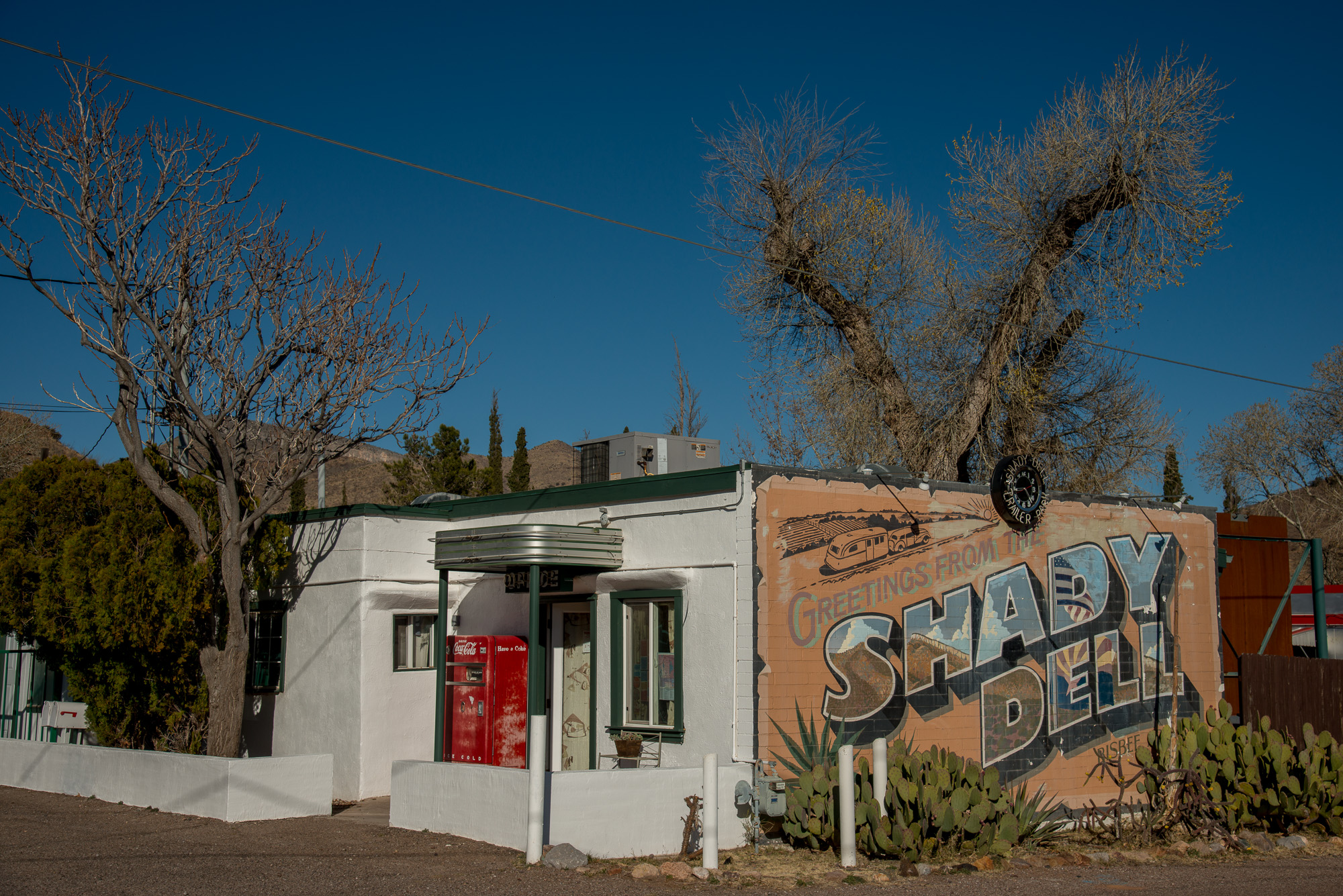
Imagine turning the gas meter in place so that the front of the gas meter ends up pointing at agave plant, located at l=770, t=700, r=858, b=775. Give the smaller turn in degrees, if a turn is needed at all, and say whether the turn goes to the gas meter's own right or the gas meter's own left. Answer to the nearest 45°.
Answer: approximately 90° to the gas meter's own left

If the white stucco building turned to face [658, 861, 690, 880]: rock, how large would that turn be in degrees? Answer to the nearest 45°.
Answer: approximately 45° to its left

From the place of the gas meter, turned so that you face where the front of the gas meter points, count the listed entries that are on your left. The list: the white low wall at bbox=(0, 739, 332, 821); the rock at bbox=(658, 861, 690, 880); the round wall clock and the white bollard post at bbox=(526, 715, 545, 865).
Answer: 1

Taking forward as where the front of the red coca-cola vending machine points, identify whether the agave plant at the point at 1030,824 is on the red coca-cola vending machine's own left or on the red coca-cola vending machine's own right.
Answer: on the red coca-cola vending machine's own left

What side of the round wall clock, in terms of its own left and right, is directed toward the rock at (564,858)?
right

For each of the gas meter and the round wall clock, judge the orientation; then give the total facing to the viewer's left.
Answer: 0

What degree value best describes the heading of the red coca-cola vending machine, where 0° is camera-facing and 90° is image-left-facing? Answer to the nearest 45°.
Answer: approximately 45°

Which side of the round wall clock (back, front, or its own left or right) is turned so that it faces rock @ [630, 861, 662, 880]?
right

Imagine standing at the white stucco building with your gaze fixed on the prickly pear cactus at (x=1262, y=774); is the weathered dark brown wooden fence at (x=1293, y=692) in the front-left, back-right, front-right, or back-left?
front-left

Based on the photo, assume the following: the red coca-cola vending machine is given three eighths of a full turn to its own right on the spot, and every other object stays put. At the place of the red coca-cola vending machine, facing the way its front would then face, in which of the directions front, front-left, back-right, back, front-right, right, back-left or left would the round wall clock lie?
right

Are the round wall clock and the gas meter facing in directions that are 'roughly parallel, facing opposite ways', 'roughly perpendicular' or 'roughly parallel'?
roughly parallel

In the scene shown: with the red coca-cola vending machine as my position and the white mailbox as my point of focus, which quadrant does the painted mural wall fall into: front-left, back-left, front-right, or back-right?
back-right

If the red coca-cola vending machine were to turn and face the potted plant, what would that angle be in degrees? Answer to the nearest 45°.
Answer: approximately 90° to its left

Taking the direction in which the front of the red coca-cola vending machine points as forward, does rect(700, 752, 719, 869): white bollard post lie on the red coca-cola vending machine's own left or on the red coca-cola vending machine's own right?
on the red coca-cola vending machine's own left

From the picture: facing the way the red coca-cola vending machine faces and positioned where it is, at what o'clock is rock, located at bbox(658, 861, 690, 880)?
The rock is roughly at 10 o'clock from the red coca-cola vending machine.

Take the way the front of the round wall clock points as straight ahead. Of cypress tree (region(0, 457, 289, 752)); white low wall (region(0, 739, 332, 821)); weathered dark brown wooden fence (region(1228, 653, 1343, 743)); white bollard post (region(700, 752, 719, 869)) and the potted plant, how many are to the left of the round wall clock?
1

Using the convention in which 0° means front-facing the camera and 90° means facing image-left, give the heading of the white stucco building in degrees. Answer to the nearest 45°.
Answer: approximately 45°

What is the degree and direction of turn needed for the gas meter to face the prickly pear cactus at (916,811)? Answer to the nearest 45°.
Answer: approximately 45° to its left

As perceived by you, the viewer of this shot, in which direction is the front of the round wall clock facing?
facing the viewer and to the right of the viewer
